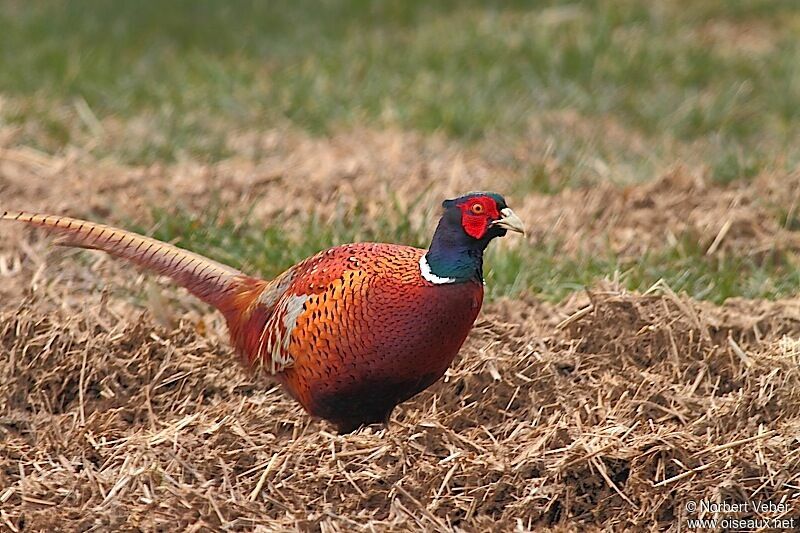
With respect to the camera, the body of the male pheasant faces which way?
to the viewer's right
